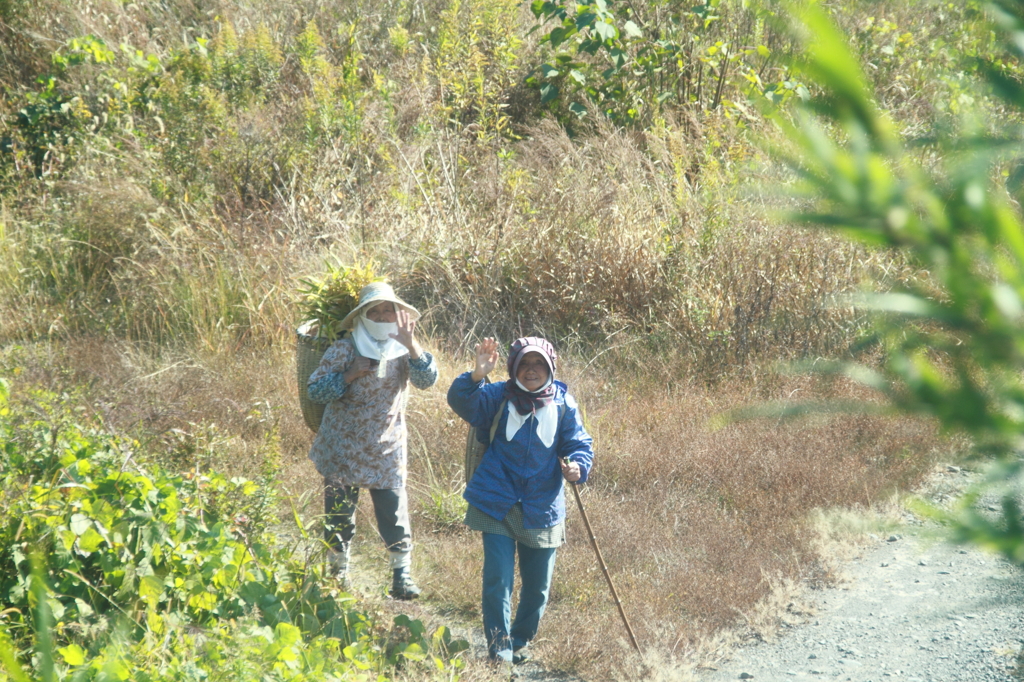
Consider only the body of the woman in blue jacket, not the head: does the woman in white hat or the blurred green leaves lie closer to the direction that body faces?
the blurred green leaves

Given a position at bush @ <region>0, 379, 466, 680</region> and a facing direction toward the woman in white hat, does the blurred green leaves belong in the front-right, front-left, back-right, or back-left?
back-right

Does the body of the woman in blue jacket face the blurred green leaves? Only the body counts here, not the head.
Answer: yes

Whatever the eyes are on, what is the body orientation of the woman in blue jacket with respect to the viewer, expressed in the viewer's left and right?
facing the viewer

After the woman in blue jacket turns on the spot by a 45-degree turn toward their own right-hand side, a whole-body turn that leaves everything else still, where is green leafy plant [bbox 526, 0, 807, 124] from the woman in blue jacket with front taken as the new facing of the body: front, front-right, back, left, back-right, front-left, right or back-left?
back-right

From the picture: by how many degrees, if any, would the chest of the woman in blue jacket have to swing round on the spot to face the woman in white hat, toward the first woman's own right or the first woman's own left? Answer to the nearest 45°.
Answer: approximately 135° to the first woman's own right
